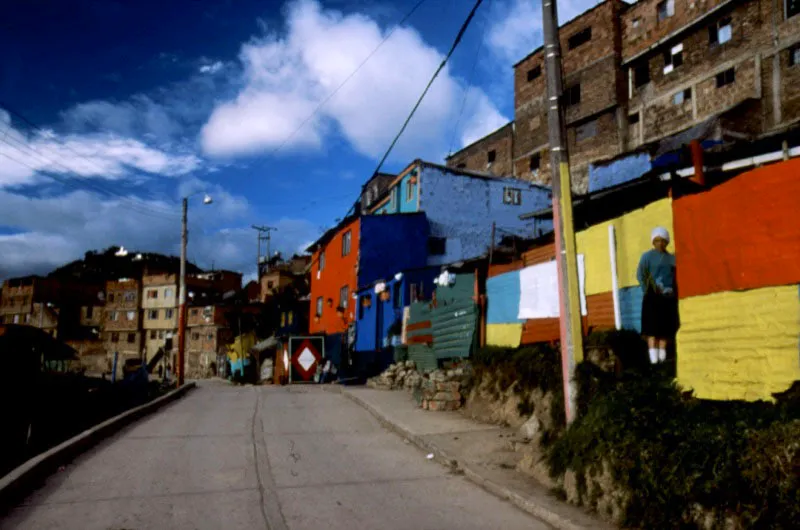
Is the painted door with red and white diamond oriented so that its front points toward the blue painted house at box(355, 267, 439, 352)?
no

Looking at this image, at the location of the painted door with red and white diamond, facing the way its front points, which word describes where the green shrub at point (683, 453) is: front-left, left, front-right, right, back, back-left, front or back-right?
front

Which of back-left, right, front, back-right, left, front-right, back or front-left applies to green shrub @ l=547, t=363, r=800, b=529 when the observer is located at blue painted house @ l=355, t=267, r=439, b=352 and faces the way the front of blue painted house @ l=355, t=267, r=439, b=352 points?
front-left

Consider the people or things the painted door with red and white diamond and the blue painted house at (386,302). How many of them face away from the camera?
0

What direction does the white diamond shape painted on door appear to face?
toward the camera

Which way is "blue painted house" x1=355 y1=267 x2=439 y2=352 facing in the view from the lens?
facing the viewer and to the left of the viewer

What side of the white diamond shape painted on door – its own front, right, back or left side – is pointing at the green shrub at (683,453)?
front

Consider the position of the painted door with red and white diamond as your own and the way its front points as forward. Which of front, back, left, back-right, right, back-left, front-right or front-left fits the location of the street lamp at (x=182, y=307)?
back-right

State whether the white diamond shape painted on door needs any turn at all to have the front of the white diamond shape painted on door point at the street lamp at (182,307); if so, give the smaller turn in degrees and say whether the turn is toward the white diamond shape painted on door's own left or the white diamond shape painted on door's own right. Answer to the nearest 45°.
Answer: approximately 135° to the white diamond shape painted on door's own right

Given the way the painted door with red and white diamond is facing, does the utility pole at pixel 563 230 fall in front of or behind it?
in front

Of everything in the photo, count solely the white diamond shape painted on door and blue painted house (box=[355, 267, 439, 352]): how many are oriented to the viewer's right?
0

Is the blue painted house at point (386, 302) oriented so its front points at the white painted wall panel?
no

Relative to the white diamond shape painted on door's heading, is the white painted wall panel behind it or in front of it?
in front

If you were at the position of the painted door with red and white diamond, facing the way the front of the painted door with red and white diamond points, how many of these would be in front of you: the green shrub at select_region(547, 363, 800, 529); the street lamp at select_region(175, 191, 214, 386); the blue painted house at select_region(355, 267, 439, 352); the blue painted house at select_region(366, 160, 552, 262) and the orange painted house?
1

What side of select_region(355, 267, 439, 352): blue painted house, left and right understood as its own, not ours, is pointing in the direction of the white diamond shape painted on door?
right

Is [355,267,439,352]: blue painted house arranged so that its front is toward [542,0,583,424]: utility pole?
no

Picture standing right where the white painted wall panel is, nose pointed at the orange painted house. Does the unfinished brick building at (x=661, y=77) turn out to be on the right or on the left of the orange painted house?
right
